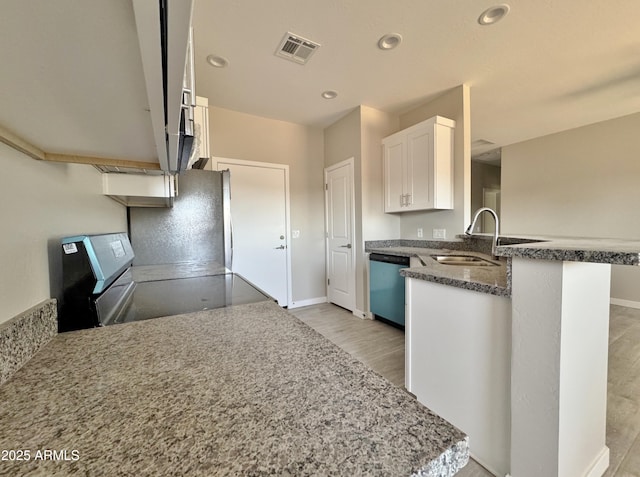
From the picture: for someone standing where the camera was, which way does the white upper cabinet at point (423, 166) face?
facing the viewer and to the left of the viewer

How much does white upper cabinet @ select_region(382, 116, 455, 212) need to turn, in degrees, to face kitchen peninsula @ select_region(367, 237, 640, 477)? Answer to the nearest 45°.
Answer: approximately 45° to its left

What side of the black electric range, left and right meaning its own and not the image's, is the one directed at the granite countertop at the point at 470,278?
front

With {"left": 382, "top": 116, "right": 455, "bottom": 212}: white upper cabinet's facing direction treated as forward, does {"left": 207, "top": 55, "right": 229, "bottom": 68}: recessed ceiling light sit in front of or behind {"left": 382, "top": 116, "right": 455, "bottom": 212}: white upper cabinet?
in front

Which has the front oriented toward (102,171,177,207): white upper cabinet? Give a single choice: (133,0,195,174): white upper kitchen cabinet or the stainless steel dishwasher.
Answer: the stainless steel dishwasher

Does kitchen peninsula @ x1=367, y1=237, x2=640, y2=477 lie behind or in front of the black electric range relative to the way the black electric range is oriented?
in front

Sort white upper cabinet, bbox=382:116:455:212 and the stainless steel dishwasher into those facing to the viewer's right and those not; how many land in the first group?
0

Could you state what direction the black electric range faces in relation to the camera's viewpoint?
facing to the right of the viewer

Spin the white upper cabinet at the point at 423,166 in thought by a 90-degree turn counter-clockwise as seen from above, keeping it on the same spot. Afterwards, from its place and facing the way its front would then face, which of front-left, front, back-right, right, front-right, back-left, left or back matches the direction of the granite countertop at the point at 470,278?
front-right

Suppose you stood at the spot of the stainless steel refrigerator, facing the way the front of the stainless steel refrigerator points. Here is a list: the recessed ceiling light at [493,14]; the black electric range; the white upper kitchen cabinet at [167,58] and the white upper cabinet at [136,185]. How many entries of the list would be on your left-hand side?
0

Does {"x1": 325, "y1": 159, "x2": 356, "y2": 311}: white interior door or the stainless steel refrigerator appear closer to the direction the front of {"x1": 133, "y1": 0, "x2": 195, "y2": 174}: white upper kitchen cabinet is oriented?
the white interior door

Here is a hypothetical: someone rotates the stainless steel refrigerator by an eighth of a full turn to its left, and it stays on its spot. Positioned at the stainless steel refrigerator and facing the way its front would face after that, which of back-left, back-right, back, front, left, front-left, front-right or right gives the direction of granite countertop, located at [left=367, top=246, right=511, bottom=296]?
right

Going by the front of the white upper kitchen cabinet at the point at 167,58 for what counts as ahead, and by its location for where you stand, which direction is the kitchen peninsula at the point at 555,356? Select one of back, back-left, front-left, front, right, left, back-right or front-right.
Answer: front

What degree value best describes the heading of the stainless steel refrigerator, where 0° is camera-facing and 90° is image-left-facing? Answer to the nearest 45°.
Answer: approximately 270°

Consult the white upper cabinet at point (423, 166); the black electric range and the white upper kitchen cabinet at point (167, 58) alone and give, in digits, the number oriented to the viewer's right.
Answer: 2

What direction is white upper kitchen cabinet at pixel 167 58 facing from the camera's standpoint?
to the viewer's right

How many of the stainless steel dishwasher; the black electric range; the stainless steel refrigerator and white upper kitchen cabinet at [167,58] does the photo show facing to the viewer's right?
3
